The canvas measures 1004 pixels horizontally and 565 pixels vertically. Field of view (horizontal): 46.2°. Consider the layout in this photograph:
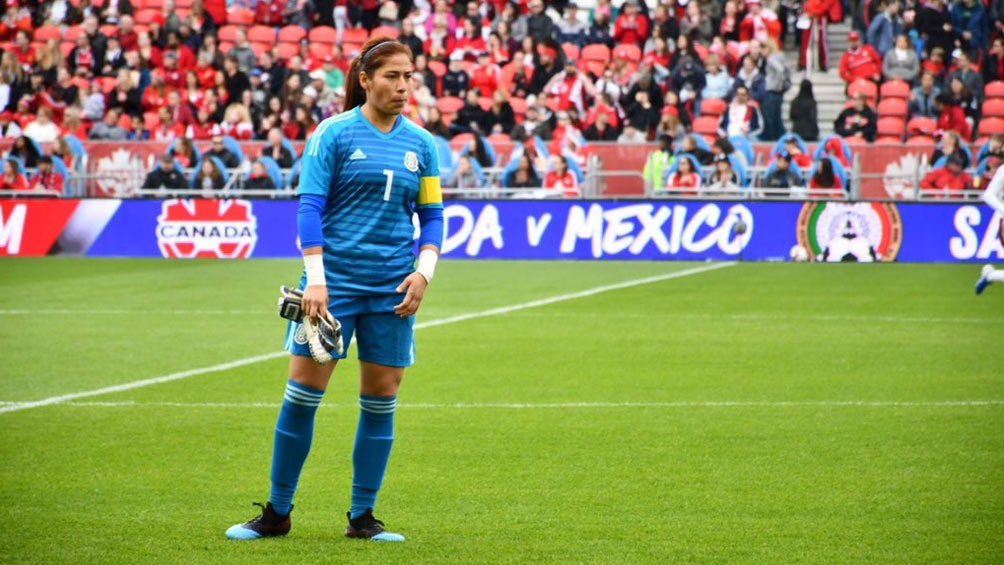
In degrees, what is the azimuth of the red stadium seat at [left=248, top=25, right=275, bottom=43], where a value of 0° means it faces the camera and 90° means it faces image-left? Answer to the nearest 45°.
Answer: approximately 0°

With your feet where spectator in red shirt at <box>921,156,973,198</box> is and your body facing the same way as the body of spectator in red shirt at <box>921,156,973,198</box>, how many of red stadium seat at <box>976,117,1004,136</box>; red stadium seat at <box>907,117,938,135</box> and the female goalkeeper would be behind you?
2

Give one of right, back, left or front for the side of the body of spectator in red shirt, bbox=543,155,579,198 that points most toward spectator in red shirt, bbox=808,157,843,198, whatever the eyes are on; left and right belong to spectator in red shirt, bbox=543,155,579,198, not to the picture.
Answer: left

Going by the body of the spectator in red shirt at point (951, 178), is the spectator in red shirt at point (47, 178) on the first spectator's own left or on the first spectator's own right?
on the first spectator's own right

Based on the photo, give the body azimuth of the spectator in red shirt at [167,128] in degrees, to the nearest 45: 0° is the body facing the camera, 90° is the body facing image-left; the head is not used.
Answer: approximately 0°

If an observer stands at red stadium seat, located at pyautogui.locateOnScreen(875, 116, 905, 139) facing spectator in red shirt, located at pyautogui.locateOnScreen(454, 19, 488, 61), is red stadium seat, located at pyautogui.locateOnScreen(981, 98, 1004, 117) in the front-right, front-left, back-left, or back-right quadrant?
back-right

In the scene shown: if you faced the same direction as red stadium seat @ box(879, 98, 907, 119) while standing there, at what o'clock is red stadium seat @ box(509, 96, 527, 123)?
red stadium seat @ box(509, 96, 527, 123) is roughly at 3 o'clock from red stadium seat @ box(879, 98, 907, 119).

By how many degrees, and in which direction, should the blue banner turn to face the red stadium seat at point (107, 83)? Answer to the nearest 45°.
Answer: approximately 135° to its right

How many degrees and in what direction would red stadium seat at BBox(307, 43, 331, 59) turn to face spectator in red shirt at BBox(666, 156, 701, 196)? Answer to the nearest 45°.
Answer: approximately 45° to its left
